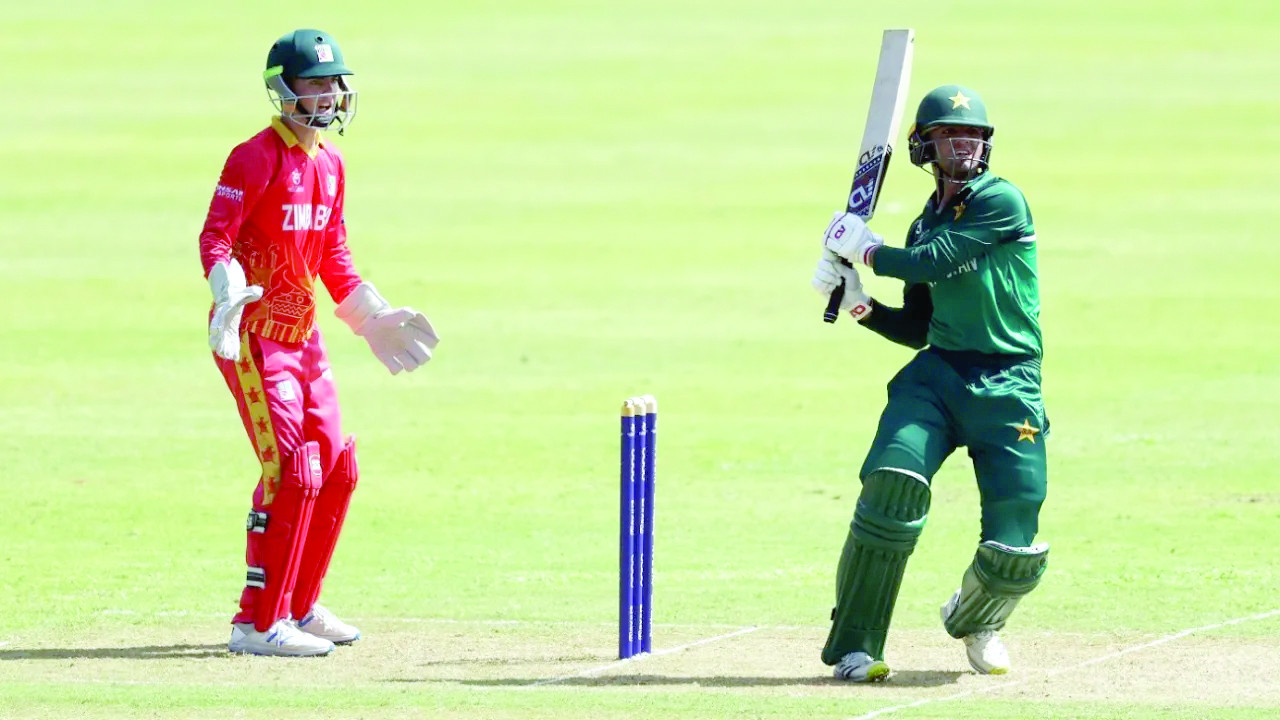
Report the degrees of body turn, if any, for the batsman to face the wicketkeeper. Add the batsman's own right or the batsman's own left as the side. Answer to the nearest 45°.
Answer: approximately 45° to the batsman's own right

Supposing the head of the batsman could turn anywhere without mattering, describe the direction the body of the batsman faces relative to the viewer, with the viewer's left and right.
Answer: facing the viewer and to the left of the viewer

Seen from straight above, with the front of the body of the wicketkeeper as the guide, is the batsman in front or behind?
in front

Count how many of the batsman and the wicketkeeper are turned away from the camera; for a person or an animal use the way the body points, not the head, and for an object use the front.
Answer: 0
